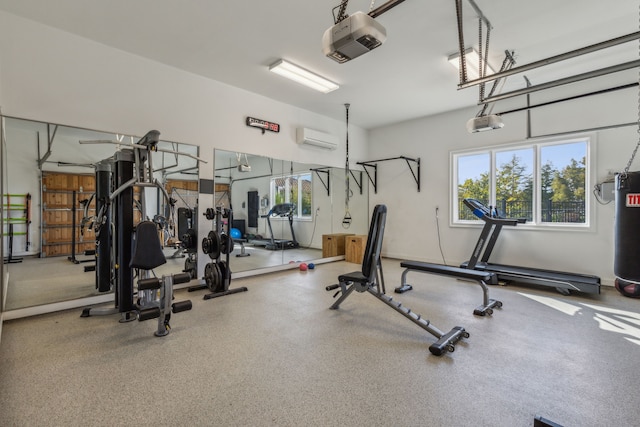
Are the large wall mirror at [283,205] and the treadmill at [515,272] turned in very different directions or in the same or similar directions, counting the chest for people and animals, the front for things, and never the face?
very different directions

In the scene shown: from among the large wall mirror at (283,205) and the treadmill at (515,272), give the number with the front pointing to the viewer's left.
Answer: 1

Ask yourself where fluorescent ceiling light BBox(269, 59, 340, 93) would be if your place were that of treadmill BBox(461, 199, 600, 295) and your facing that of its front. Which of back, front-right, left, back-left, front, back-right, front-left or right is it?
front-left

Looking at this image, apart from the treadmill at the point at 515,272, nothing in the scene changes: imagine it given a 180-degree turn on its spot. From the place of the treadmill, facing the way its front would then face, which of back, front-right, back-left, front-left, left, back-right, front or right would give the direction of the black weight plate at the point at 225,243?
back-right

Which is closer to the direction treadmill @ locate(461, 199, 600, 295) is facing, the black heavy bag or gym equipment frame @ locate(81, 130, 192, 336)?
the gym equipment frame

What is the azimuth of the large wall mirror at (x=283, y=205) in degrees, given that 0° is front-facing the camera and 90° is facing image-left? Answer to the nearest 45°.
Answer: approximately 315°

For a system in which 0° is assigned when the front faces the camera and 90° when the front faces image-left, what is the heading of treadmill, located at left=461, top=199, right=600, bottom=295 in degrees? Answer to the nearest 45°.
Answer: approximately 90°

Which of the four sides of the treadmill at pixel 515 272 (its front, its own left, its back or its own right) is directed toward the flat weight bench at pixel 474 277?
left

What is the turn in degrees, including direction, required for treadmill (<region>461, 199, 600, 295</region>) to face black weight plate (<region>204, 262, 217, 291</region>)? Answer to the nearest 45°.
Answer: approximately 45° to its left

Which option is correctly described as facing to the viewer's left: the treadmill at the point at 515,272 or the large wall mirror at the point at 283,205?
the treadmill

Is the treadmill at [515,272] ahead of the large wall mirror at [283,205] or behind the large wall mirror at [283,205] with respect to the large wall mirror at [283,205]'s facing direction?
ahead
